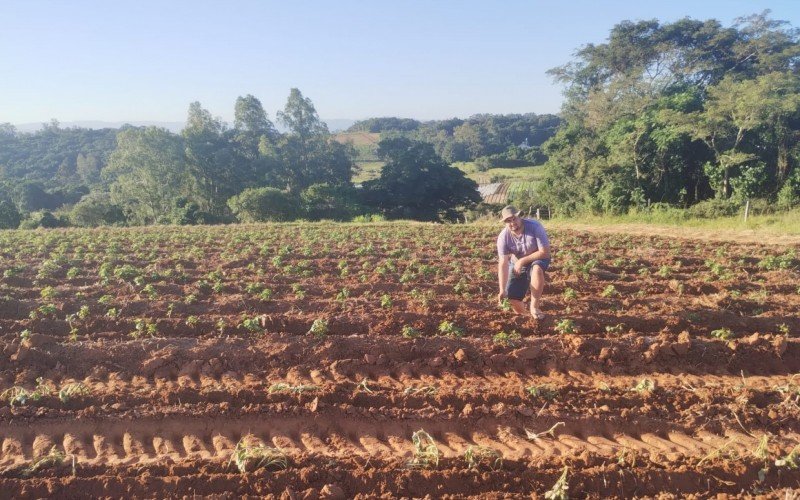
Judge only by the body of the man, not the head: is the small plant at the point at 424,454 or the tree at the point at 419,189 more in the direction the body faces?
the small plant

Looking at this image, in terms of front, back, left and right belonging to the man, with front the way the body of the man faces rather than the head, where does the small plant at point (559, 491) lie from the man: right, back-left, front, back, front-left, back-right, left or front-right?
front

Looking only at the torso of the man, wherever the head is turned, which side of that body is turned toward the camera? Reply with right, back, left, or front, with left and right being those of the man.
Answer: front

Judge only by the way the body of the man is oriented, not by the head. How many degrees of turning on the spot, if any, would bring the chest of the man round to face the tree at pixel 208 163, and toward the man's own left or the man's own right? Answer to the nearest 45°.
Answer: approximately 135° to the man's own right

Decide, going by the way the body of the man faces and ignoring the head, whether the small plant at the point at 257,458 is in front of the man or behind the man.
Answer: in front

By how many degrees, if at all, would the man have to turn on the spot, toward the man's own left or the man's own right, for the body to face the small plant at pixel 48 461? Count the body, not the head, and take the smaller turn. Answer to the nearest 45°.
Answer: approximately 45° to the man's own right

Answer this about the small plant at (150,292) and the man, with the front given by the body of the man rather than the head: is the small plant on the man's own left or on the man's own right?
on the man's own right

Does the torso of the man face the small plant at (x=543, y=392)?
yes

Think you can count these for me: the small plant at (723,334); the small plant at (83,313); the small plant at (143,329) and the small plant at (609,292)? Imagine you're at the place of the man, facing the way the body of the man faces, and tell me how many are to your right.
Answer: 2

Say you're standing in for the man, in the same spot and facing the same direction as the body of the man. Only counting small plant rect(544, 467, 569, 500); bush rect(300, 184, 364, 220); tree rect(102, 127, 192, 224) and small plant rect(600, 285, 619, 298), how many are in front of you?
1

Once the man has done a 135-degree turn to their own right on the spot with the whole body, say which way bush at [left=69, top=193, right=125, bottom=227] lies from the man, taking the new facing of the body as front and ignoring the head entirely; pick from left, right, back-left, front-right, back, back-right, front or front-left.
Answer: front

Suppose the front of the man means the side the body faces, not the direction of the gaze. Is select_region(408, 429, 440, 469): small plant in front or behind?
in front

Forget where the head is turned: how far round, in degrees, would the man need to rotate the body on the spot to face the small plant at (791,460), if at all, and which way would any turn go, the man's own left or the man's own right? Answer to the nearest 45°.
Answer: approximately 45° to the man's own left

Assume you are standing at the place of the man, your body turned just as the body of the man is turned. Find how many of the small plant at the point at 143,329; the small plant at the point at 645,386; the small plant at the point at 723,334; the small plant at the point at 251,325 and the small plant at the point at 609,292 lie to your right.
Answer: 2
